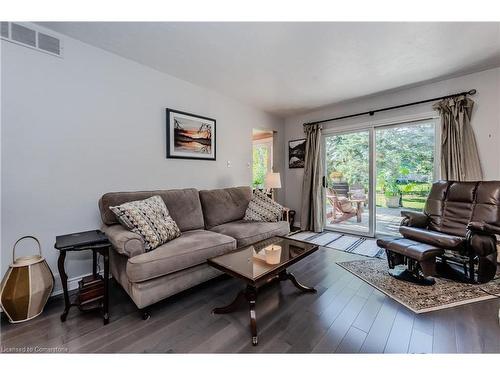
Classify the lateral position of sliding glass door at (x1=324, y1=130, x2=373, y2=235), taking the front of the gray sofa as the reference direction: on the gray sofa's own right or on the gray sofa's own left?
on the gray sofa's own left

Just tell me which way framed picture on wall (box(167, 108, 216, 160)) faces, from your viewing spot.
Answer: facing the viewer and to the right of the viewer

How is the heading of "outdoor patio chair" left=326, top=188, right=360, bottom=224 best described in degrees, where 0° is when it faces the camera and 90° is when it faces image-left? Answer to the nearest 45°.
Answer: approximately 270°

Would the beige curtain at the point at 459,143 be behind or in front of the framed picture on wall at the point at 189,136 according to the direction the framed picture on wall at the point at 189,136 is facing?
in front

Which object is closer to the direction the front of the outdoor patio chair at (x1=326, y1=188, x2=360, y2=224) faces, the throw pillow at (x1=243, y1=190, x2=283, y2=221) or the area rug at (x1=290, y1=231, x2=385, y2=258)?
the area rug

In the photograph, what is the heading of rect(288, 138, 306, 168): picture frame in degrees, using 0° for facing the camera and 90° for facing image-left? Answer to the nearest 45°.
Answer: approximately 45°

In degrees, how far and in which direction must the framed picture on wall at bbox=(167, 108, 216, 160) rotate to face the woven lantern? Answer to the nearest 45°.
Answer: approximately 90° to its right

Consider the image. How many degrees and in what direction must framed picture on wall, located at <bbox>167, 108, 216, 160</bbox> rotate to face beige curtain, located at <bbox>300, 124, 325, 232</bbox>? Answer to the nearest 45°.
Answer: approximately 45° to its left

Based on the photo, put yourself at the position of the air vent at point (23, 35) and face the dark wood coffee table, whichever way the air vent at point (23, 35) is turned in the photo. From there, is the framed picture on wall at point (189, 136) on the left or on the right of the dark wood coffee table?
left

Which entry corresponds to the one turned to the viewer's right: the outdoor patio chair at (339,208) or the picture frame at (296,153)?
the outdoor patio chair

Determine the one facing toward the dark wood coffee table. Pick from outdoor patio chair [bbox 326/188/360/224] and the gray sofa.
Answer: the gray sofa
